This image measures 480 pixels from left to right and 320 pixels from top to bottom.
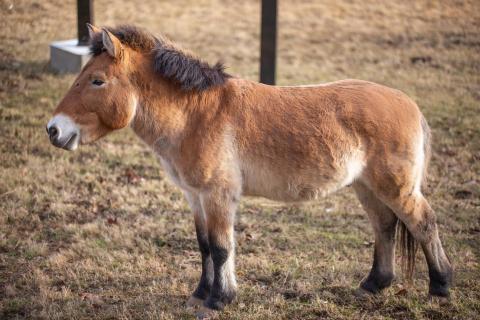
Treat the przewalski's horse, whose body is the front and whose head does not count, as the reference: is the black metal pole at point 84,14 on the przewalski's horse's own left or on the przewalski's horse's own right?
on the przewalski's horse's own right

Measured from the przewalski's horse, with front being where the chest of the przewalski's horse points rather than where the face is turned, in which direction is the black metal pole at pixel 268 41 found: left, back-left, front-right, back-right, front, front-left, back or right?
right

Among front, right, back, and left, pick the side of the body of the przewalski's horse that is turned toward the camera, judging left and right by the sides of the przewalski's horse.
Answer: left

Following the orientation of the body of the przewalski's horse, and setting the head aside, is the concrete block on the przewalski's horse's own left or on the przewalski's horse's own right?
on the przewalski's horse's own right
